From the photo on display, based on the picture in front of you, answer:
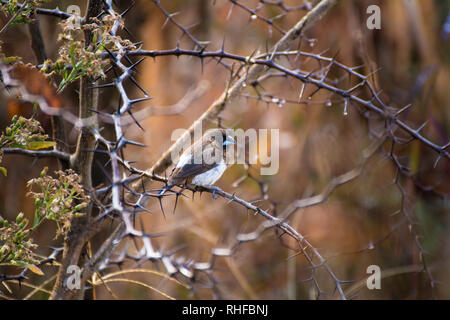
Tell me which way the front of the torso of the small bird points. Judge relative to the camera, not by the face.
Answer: to the viewer's right

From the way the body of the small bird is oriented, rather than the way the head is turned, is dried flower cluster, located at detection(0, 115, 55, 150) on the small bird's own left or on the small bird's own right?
on the small bird's own right

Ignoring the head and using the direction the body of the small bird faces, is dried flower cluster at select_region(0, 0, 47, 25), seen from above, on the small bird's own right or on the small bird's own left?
on the small bird's own right
